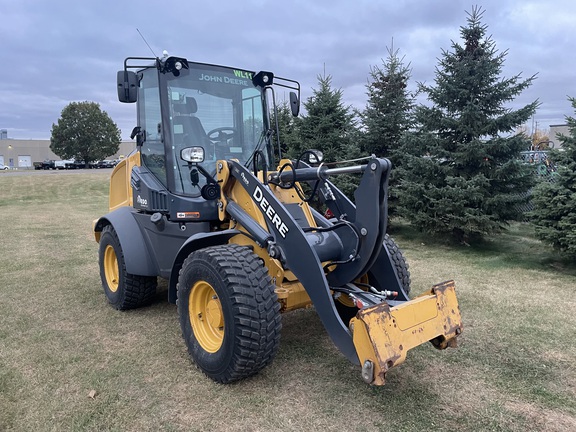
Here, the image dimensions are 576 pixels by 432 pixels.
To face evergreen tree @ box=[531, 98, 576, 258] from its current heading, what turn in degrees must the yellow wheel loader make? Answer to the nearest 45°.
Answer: approximately 90° to its left

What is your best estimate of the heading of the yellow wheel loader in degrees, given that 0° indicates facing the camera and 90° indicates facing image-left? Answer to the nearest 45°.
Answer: approximately 315°

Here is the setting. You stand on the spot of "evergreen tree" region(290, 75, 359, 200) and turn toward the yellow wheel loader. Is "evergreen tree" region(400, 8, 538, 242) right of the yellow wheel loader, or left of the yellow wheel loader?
left

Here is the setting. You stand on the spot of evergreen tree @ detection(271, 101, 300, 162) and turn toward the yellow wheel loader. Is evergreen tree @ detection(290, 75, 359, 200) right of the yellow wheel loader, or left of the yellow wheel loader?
left

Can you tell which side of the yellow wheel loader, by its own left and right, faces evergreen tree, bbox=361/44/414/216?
left

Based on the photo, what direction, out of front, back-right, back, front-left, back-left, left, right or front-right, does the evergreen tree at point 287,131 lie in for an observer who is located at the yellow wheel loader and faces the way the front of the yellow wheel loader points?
back-left

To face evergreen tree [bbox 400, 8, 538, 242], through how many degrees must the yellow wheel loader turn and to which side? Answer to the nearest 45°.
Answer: approximately 90° to its left

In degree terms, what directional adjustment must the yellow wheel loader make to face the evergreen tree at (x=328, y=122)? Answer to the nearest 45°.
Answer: approximately 135° to its left
